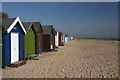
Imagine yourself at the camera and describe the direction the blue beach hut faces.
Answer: facing the viewer and to the right of the viewer

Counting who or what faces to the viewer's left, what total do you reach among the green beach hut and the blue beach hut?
0

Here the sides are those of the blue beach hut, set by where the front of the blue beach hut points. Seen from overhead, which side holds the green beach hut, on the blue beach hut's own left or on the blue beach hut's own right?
on the blue beach hut's own left

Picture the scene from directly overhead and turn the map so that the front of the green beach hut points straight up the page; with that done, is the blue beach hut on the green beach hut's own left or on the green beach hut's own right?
on the green beach hut's own right
